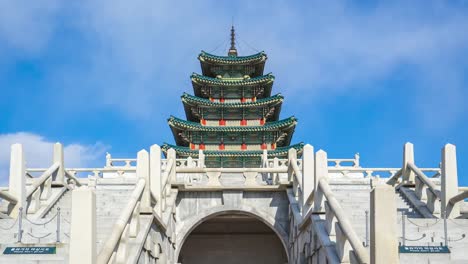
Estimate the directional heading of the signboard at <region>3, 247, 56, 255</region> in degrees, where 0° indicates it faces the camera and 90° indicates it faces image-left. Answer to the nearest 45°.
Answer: approximately 0°

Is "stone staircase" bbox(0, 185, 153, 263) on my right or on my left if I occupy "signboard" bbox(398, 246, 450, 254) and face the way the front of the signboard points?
on my right

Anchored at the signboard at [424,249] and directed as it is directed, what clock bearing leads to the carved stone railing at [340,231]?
The carved stone railing is roughly at 2 o'clock from the signboard.

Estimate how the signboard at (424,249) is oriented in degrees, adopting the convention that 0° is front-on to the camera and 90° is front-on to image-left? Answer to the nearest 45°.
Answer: approximately 0°

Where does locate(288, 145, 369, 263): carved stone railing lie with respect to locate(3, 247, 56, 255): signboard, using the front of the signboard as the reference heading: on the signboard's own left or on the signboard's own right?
on the signboard's own left

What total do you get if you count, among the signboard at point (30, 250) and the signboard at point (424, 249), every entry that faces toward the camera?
2

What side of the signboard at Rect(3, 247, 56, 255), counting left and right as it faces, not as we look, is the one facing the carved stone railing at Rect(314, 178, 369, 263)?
left

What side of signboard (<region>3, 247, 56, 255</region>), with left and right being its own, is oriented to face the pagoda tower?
back

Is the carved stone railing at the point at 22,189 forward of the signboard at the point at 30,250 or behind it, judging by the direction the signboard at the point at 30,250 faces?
behind

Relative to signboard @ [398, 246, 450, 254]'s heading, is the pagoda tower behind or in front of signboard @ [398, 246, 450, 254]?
behind
